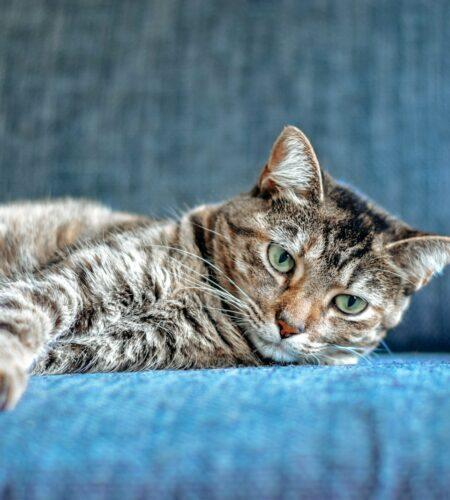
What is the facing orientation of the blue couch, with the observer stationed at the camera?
facing the viewer
